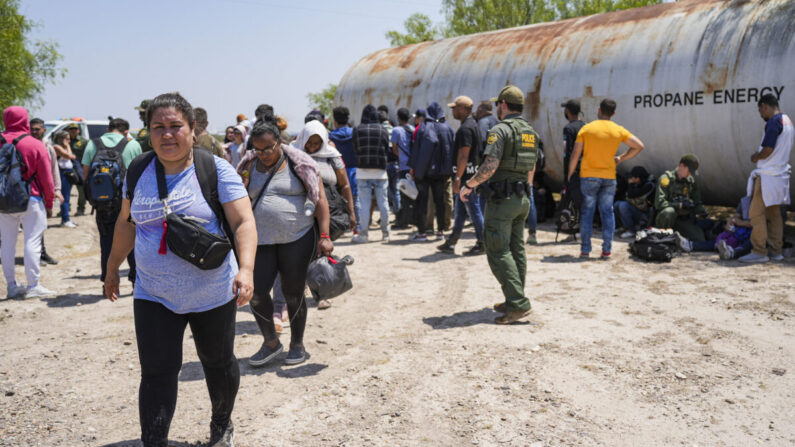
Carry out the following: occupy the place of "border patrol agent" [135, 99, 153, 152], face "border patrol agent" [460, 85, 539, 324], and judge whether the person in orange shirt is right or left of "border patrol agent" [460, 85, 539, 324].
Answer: left

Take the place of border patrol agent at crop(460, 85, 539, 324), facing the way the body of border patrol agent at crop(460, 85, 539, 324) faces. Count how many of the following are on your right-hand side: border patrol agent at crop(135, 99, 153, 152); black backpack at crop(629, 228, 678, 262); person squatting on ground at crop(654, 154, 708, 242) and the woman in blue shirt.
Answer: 2

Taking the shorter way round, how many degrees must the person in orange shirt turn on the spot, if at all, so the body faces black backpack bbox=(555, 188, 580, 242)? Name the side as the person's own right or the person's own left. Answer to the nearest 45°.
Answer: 0° — they already face it

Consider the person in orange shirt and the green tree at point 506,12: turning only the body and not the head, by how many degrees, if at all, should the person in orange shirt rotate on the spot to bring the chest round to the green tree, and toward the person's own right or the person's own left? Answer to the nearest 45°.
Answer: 0° — they already face it

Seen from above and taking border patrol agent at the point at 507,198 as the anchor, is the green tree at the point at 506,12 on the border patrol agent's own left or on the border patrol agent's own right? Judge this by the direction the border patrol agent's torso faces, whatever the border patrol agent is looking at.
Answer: on the border patrol agent's own right

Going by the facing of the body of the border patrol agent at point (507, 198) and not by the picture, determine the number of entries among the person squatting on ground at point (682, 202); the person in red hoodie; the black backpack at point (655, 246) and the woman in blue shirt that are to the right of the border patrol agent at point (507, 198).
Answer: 2

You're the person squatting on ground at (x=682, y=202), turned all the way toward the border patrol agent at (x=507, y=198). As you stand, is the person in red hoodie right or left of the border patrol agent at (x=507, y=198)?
right

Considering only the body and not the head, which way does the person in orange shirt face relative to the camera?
away from the camera

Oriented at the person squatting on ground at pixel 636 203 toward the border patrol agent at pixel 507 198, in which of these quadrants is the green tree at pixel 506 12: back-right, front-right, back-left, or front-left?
back-right

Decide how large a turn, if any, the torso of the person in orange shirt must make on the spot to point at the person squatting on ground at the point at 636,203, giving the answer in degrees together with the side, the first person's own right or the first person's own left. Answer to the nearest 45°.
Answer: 0° — they already face them

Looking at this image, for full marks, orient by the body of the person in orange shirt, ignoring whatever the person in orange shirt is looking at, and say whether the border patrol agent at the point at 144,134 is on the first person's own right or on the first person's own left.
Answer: on the first person's own left
